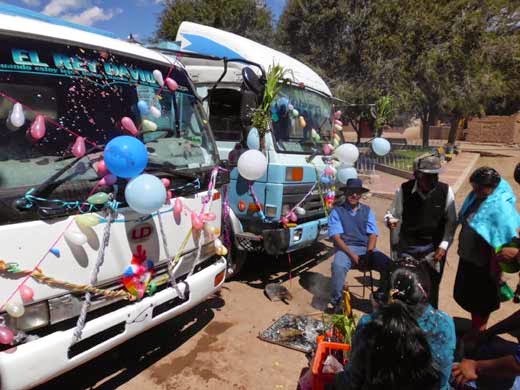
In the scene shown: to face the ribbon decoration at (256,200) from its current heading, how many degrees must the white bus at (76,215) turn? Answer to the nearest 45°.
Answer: approximately 90° to its left

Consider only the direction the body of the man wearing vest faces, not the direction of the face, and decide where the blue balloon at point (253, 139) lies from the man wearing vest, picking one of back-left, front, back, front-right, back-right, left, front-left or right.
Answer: right

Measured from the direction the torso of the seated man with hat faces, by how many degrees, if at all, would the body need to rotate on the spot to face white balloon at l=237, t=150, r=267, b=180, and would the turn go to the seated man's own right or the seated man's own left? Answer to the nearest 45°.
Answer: approximately 90° to the seated man's own right

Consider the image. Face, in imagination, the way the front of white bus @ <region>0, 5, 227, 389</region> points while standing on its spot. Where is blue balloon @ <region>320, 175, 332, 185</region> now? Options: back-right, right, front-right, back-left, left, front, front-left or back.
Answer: left

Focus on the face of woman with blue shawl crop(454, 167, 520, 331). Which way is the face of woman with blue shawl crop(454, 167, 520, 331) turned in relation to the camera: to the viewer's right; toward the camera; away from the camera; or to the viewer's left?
to the viewer's left

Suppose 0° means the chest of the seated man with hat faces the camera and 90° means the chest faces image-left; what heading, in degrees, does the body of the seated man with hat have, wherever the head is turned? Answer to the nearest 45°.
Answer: approximately 0°

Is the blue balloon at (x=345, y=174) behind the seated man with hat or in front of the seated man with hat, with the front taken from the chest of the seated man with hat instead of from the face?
behind

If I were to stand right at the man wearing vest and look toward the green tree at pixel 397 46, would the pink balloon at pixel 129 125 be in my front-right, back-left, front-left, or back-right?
back-left

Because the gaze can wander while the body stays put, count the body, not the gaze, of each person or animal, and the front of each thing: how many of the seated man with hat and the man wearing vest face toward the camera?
2

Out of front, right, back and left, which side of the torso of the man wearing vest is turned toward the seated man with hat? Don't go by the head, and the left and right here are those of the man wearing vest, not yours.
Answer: right

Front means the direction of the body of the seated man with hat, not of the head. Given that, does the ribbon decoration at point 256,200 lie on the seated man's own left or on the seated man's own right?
on the seated man's own right
